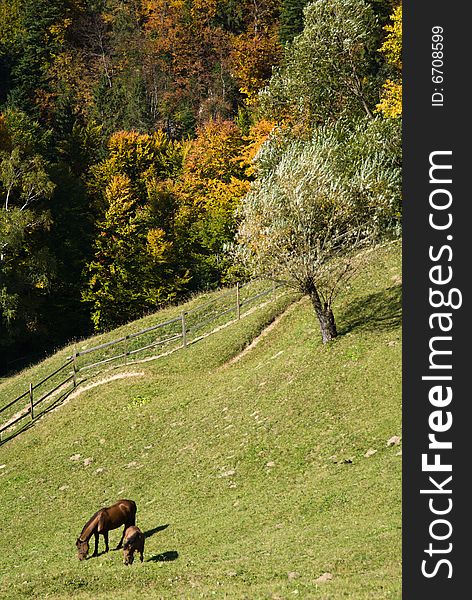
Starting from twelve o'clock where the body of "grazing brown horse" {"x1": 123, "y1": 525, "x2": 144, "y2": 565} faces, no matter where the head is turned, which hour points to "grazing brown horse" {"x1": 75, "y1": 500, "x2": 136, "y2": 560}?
"grazing brown horse" {"x1": 75, "y1": 500, "x2": 136, "y2": 560} is roughly at 4 o'clock from "grazing brown horse" {"x1": 123, "y1": 525, "x2": 144, "y2": 565}.

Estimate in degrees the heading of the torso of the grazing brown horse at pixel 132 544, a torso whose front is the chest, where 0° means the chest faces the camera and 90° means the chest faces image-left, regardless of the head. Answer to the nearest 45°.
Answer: approximately 45°

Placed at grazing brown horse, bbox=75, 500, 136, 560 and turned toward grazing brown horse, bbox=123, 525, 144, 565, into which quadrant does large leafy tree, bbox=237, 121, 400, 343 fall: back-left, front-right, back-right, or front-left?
back-left

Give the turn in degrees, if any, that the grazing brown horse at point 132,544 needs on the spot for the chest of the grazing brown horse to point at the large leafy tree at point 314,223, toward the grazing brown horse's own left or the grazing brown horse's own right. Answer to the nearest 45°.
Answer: approximately 180°
